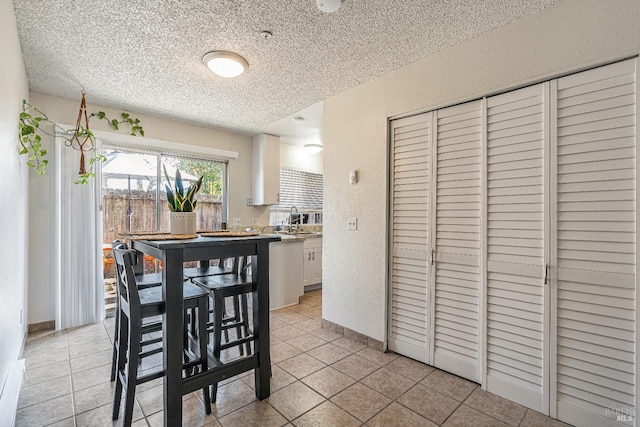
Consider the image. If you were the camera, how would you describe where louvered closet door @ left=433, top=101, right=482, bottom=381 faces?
facing the viewer and to the left of the viewer

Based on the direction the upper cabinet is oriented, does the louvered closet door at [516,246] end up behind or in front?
in front

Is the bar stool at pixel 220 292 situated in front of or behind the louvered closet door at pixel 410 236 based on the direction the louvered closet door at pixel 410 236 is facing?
in front

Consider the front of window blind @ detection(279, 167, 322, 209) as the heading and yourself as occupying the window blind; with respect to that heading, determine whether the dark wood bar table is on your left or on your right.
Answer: on your right

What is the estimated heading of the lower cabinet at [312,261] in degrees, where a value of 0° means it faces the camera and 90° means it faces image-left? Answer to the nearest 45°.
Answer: approximately 315°

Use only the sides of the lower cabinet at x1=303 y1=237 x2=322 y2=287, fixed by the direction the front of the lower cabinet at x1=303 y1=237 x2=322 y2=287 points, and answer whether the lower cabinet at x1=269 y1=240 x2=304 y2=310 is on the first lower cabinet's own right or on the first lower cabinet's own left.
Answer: on the first lower cabinet's own right

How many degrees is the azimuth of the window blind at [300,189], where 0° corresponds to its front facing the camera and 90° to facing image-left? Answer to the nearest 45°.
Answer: approximately 315°

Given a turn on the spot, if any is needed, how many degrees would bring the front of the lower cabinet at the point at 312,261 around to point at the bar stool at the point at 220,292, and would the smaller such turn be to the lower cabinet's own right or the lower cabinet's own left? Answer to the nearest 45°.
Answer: approximately 45° to the lower cabinet's own right

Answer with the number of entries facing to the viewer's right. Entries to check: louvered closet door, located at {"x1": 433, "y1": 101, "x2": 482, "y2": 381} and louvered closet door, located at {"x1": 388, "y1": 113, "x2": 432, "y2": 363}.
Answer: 0

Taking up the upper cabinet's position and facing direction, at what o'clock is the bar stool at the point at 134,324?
The bar stool is roughly at 2 o'clock from the upper cabinet.

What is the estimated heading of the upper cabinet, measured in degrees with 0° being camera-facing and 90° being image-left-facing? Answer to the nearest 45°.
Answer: approximately 315°

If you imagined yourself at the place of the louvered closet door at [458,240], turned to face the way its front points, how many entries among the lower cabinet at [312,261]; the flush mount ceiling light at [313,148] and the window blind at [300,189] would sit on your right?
3

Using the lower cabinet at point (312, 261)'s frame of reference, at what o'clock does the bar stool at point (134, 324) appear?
The bar stool is roughly at 2 o'clock from the lower cabinet.
